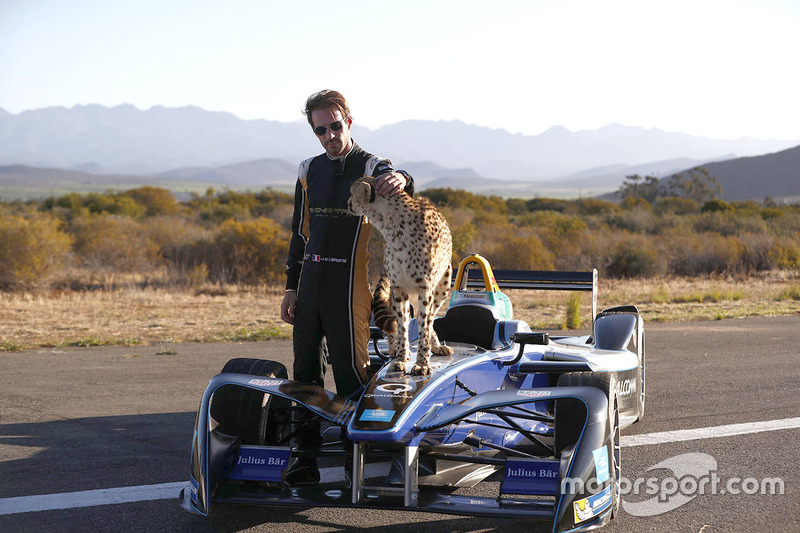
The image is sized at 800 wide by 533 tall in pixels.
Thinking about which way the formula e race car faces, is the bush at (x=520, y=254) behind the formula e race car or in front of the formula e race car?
behind

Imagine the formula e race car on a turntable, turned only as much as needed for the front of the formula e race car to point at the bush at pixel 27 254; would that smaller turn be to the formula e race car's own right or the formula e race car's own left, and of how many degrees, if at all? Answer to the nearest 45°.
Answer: approximately 90° to the formula e race car's own right

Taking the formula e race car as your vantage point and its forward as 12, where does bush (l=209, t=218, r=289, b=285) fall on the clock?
The bush is roughly at 4 o'clock from the formula e race car.

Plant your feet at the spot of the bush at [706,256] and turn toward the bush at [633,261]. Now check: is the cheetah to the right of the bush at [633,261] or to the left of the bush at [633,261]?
left

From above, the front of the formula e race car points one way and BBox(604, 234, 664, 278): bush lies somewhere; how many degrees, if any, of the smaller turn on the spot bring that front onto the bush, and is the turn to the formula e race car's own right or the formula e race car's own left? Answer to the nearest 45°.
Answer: approximately 135° to the formula e race car's own right

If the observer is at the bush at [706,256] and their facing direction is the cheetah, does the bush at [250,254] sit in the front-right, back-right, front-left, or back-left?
front-right

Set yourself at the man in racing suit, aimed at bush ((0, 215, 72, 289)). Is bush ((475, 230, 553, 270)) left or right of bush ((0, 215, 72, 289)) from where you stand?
right

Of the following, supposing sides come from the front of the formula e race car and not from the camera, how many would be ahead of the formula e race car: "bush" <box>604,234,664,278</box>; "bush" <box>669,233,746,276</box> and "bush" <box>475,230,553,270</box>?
0

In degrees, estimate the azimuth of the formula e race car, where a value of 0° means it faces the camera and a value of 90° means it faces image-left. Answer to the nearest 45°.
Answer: approximately 45°

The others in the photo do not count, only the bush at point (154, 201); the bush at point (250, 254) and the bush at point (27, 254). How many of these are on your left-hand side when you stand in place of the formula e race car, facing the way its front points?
0

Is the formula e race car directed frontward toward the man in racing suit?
no
